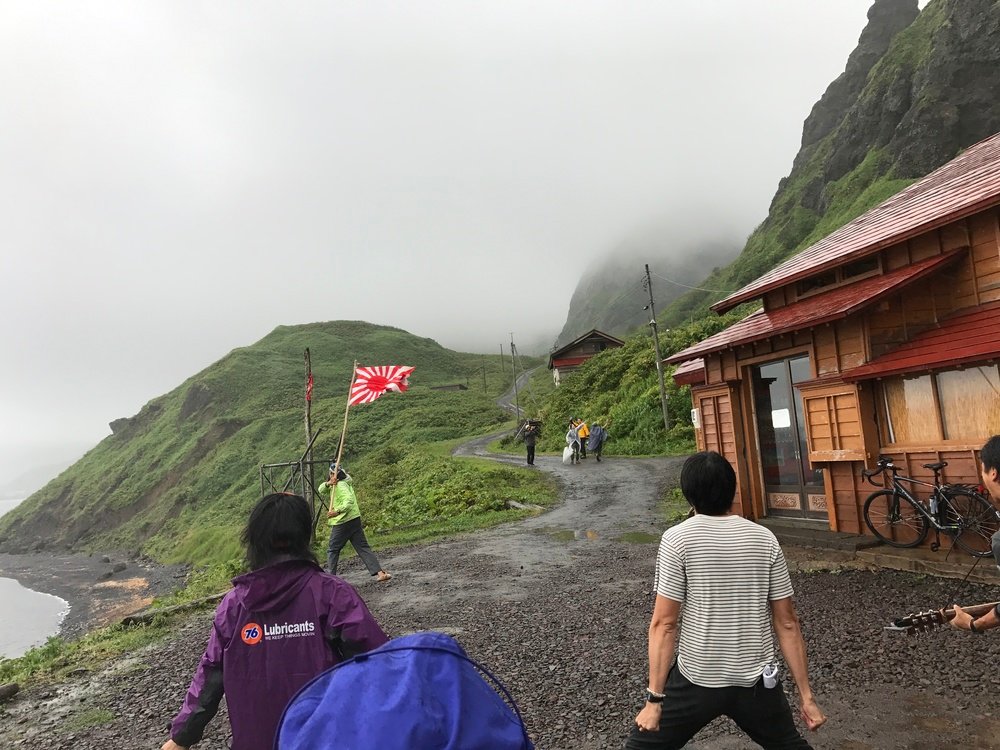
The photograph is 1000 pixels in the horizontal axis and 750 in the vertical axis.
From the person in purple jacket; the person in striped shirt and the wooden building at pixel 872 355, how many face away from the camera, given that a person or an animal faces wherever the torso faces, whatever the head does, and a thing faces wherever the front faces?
2

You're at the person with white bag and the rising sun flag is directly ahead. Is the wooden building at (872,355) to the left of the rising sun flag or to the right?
left

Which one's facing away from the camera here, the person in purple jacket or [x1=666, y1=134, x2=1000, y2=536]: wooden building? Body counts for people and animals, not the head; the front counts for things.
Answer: the person in purple jacket

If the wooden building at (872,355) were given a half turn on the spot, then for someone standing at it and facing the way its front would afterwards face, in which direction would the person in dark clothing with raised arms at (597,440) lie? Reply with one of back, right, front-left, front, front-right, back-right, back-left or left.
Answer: left

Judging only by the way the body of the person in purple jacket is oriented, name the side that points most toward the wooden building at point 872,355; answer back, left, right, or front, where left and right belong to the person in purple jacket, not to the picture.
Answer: right

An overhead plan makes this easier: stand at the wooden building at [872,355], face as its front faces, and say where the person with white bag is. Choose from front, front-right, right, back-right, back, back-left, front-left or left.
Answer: right

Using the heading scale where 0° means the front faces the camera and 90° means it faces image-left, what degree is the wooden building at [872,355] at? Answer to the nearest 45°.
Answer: approximately 45°

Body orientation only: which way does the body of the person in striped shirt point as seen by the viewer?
away from the camera

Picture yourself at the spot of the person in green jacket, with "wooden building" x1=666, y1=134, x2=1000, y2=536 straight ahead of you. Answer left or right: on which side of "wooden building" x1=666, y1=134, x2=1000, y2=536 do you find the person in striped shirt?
right

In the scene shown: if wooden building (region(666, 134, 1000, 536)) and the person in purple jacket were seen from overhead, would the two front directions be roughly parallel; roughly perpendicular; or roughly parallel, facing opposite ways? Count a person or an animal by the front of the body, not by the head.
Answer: roughly perpendicular

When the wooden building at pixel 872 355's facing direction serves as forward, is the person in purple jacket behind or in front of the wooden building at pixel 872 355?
in front

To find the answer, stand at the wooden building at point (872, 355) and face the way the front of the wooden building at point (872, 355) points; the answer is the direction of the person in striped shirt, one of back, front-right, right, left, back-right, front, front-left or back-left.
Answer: front-left

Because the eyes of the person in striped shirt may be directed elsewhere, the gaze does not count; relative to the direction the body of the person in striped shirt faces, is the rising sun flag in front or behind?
in front

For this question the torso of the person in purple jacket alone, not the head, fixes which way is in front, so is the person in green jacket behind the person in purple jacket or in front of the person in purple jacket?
in front

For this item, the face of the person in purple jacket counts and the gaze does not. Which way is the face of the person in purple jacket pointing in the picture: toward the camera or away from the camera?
away from the camera

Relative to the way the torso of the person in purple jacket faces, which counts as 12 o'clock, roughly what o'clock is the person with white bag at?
The person with white bag is roughly at 1 o'clock from the person in purple jacket.

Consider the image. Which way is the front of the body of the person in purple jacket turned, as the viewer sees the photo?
away from the camera

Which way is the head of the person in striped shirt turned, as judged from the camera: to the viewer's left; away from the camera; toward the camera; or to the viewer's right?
away from the camera

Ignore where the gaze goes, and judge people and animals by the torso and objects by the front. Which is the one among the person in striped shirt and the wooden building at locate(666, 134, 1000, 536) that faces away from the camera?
the person in striped shirt
